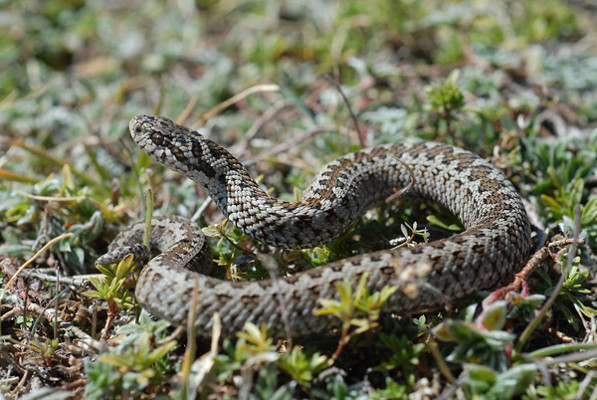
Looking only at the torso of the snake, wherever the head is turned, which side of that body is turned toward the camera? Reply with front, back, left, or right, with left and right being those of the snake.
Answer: left

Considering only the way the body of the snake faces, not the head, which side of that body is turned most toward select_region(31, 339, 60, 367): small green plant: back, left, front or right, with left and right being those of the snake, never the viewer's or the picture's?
front

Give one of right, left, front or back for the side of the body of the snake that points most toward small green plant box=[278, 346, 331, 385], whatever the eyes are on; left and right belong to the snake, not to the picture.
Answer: left

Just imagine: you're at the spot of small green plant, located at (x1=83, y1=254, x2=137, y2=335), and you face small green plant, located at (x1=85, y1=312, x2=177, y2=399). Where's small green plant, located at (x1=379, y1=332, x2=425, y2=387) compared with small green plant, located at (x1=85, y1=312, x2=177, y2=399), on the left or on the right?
left

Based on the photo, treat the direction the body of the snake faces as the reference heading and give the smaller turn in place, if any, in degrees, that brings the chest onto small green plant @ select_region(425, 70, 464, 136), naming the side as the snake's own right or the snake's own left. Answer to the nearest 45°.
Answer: approximately 135° to the snake's own right

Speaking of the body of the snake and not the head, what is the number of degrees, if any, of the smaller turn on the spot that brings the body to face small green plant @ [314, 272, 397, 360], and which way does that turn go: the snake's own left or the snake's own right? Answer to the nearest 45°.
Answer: approximately 90° to the snake's own left

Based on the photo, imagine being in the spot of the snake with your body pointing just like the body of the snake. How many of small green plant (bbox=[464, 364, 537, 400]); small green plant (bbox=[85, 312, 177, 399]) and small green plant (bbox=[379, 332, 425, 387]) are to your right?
0
